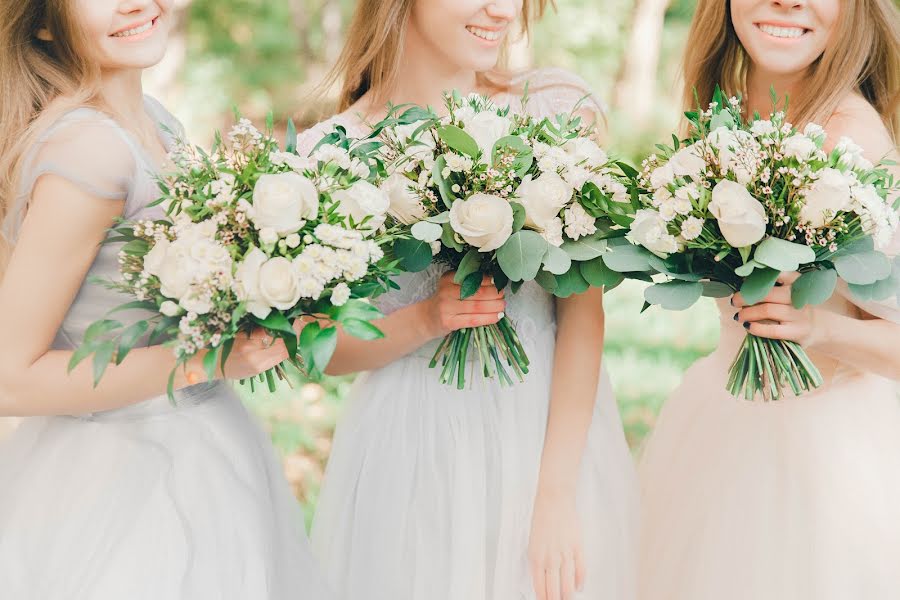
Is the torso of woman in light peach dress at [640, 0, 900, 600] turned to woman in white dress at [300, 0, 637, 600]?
no

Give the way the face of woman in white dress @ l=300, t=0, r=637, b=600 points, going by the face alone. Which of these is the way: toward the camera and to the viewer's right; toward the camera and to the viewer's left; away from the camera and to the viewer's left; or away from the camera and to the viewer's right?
toward the camera and to the viewer's right

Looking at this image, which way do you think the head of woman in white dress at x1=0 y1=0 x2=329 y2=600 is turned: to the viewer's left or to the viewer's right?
to the viewer's right

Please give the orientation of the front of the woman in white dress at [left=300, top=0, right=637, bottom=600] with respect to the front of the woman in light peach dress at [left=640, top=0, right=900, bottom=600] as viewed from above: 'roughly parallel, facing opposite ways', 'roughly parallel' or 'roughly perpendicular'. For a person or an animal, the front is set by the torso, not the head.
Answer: roughly parallel

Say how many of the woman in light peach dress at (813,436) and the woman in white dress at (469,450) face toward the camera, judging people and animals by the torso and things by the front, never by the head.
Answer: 2

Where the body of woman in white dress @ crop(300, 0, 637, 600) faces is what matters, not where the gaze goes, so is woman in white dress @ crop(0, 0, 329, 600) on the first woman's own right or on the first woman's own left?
on the first woman's own right

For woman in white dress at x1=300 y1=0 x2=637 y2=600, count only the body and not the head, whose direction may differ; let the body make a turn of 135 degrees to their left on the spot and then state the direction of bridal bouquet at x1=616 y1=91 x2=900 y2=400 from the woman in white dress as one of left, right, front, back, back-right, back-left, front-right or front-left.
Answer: right

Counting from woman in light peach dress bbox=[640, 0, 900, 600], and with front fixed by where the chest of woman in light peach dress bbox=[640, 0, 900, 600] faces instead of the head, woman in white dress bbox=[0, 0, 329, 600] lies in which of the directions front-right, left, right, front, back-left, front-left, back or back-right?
front-right

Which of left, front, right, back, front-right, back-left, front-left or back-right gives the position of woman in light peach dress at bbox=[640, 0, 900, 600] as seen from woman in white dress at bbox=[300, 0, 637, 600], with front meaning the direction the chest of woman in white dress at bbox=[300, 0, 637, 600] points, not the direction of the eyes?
left

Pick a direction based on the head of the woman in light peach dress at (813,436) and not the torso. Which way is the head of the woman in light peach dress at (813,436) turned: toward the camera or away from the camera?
toward the camera

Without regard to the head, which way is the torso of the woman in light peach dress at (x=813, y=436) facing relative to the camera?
toward the camera
